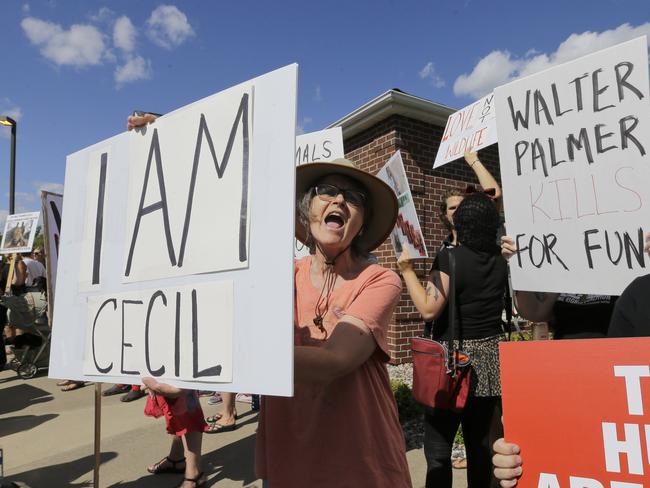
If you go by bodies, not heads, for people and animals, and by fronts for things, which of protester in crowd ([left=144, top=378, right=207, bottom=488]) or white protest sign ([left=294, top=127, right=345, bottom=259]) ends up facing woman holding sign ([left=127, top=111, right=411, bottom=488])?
the white protest sign

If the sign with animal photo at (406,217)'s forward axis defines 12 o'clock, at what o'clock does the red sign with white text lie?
The red sign with white text is roughly at 10 o'clock from the sign with animal photo.

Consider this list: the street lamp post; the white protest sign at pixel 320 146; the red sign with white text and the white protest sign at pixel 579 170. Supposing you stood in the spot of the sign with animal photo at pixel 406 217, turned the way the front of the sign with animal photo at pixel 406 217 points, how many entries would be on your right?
2

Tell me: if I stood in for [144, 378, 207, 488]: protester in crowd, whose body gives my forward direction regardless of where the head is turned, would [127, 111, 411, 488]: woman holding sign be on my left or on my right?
on my left

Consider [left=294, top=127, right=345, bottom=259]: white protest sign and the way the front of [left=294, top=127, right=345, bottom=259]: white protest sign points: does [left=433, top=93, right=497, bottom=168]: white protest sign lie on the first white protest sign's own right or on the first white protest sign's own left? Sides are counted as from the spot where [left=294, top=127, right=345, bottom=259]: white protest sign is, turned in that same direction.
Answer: on the first white protest sign's own left

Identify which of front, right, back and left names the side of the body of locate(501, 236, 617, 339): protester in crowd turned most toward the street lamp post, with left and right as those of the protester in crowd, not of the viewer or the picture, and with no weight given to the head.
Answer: right

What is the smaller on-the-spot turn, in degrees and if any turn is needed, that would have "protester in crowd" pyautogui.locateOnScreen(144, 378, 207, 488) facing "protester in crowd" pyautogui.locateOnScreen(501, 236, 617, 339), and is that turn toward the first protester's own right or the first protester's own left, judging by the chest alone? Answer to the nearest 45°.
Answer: approximately 135° to the first protester's own left
